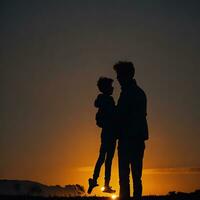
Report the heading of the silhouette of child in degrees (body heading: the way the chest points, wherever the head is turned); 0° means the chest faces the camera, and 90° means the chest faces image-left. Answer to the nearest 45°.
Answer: approximately 270°

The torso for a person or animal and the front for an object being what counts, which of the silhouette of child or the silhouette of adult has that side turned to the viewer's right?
the silhouette of child

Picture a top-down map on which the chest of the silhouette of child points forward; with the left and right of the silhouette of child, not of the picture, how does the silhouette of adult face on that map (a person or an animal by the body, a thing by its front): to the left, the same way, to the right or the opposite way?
the opposite way

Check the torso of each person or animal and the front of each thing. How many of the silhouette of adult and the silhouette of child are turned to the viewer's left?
1

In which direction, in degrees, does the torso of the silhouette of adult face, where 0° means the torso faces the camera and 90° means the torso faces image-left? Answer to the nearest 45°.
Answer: approximately 90°

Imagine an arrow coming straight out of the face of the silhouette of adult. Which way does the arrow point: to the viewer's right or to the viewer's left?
to the viewer's left
